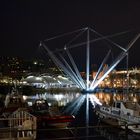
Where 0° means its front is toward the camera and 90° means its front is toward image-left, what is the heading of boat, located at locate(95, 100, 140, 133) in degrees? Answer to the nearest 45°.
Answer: approximately 135°
